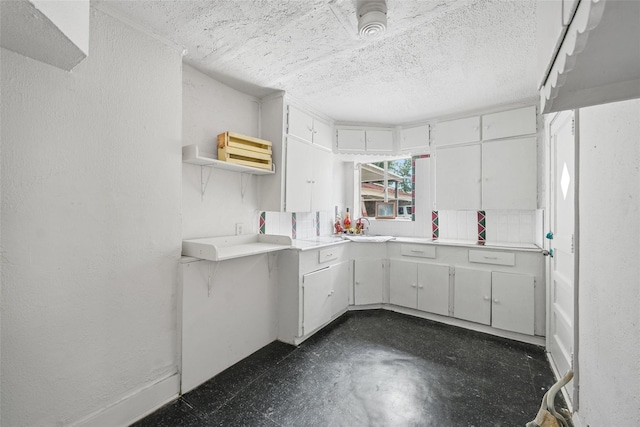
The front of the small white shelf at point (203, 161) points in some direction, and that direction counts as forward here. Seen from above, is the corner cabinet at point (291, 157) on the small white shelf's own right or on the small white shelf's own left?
on the small white shelf's own left

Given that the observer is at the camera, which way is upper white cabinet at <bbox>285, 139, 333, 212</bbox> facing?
facing the viewer and to the right of the viewer

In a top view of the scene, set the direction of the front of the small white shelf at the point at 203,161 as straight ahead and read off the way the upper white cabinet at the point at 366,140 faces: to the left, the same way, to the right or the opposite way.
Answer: to the right

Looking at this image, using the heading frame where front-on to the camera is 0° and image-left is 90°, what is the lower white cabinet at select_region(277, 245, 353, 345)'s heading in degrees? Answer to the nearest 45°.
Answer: approximately 315°

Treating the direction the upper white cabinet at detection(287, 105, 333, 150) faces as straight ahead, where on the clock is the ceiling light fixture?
The ceiling light fixture is roughly at 1 o'clock from the upper white cabinet.

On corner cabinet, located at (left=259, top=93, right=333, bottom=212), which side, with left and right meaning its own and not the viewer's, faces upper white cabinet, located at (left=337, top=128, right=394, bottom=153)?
left

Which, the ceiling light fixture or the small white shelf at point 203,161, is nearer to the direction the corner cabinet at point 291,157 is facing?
the ceiling light fixture

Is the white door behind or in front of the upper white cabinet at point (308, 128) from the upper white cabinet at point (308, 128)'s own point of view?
in front

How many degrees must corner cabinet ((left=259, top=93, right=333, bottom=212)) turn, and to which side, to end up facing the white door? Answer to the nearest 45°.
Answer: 0° — it already faces it

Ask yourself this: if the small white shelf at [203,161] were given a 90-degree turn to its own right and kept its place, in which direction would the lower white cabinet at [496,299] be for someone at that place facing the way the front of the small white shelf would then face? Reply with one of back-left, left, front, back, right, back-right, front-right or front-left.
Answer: back-left

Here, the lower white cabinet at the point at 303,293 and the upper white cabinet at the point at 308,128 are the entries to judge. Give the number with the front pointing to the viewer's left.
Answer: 0

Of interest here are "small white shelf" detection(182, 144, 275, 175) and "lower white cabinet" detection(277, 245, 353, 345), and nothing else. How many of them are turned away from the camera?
0
